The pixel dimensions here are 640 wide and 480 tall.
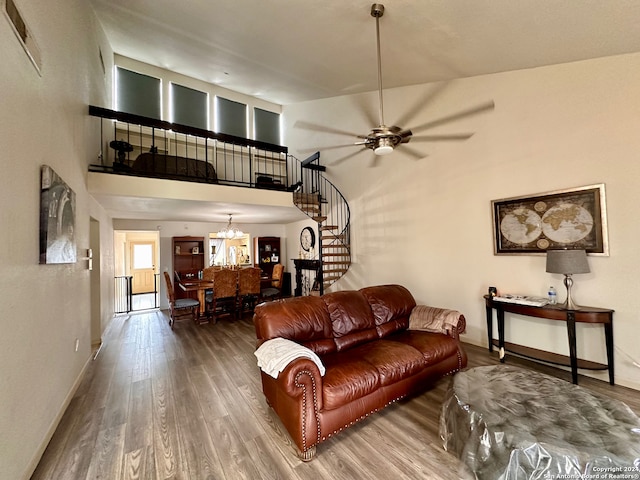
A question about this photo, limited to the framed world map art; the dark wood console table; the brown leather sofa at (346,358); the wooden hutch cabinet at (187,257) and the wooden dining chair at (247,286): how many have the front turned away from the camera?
1

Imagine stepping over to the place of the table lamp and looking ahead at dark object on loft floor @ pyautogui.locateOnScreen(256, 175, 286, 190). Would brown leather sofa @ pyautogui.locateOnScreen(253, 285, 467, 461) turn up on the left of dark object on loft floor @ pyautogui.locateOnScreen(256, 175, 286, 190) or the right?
left

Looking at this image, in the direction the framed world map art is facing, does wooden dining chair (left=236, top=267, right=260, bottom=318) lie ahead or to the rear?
ahead

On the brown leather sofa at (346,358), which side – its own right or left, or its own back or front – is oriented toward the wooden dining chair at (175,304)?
back

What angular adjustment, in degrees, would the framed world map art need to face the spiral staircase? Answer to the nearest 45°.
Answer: approximately 45° to its right

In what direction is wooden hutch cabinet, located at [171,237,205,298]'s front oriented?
toward the camera

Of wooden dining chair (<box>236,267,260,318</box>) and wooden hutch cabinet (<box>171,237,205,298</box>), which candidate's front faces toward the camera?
the wooden hutch cabinet

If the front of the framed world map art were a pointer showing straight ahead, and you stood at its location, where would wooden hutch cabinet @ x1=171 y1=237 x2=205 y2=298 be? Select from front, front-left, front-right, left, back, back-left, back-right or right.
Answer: front-right

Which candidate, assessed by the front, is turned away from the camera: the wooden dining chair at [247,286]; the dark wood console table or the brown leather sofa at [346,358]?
the wooden dining chair

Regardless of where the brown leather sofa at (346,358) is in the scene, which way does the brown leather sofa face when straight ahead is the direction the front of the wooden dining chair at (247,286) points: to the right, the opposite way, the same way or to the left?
the opposite way

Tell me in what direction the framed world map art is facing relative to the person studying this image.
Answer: facing the viewer and to the left of the viewer

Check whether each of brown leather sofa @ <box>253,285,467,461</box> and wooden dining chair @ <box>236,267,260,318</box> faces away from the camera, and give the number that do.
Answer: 1

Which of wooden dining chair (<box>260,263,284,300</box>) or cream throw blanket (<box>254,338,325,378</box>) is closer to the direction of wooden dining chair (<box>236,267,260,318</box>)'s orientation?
the wooden dining chair

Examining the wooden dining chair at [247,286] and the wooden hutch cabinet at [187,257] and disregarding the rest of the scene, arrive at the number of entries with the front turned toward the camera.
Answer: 1

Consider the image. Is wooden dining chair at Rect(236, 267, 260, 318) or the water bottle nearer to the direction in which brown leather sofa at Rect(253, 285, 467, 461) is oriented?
the water bottle

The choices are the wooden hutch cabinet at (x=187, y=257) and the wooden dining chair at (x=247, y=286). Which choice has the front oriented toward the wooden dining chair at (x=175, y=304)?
the wooden hutch cabinet

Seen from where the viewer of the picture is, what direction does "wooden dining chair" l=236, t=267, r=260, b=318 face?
facing away from the viewer
